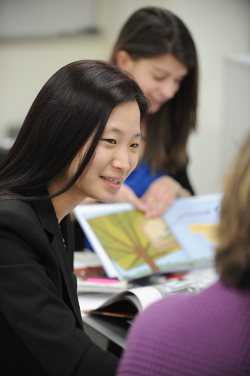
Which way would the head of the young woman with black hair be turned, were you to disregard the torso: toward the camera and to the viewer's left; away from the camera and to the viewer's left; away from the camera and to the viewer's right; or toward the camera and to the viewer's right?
toward the camera and to the viewer's right

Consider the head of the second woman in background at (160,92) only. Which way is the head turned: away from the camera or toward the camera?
toward the camera

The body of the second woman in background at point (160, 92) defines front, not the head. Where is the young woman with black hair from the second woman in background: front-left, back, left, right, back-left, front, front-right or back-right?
front-right
